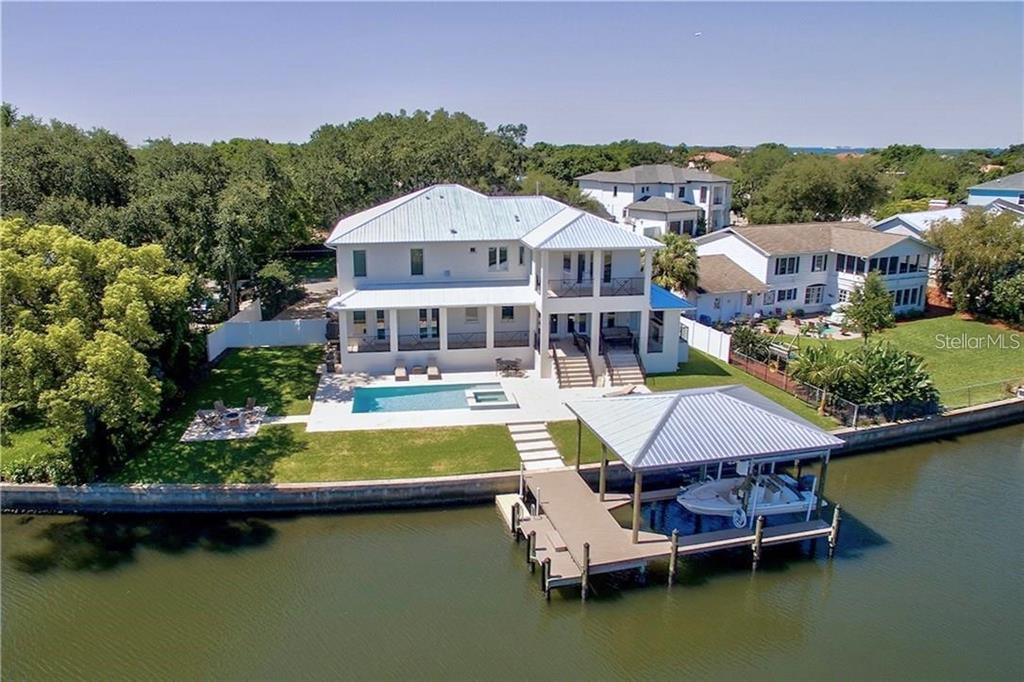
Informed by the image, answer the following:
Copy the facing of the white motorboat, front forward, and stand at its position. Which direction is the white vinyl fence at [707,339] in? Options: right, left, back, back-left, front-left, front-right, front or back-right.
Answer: right

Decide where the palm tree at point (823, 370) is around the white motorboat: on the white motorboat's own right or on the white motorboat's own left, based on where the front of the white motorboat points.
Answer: on the white motorboat's own right

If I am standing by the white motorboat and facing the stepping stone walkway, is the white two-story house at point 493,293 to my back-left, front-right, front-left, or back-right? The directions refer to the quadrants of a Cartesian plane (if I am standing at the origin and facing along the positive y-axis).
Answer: front-right

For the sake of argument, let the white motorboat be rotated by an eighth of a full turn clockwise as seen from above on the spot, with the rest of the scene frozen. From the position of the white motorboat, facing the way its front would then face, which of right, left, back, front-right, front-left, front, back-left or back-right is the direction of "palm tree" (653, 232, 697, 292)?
front-right

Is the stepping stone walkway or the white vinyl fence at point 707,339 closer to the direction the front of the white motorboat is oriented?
the stepping stone walkway

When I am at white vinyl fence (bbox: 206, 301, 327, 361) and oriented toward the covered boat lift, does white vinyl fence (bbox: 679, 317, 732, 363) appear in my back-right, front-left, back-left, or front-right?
front-left

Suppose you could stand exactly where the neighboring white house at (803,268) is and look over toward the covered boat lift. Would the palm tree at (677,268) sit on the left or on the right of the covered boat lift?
right

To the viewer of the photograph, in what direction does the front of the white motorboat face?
facing to the left of the viewer

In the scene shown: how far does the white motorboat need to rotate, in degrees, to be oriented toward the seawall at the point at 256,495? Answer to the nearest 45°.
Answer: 0° — it already faces it

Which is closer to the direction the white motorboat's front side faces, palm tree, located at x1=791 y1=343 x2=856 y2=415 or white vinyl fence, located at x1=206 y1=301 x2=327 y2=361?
the white vinyl fence

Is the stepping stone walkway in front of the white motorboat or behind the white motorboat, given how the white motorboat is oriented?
in front

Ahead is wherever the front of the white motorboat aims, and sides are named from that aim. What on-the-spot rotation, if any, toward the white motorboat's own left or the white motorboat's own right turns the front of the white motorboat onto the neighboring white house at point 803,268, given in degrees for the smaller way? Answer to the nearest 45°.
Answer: approximately 90° to the white motorboat's own right

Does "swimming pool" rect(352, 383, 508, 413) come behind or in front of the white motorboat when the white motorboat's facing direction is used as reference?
in front

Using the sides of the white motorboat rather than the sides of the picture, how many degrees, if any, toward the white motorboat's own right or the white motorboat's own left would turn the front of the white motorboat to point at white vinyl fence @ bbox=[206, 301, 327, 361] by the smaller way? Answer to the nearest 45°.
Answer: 0° — it already faces it

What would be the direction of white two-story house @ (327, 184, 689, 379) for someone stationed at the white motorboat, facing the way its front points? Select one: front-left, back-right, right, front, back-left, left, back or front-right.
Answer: front-right
